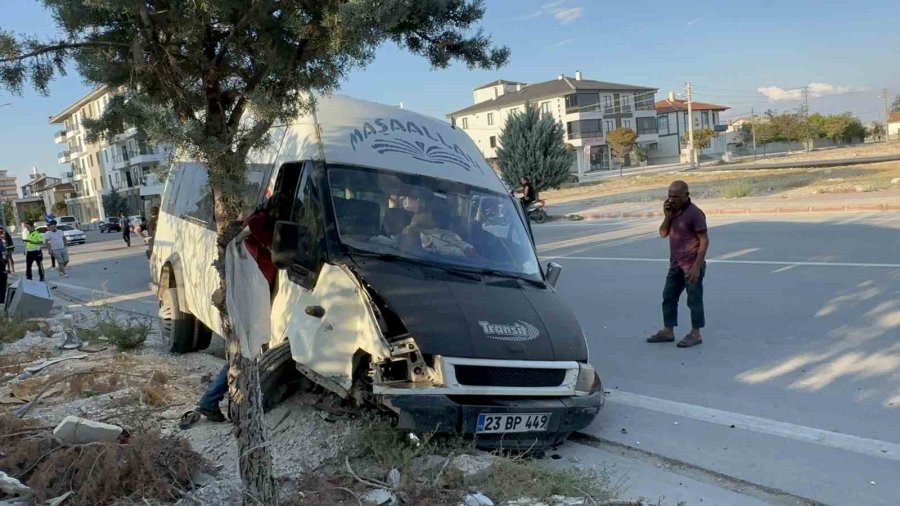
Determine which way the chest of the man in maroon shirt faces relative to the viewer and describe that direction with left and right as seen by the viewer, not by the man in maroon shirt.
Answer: facing the viewer and to the left of the viewer

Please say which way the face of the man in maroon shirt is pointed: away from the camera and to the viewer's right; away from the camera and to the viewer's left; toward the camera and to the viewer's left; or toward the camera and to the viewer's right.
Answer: toward the camera and to the viewer's left

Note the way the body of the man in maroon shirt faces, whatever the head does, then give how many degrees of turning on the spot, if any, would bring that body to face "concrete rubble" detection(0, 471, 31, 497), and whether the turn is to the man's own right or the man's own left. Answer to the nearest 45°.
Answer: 0° — they already face it

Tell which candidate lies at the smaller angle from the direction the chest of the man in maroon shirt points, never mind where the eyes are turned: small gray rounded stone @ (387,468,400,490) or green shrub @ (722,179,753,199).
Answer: the small gray rounded stone

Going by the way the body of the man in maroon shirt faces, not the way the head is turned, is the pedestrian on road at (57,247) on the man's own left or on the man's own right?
on the man's own right

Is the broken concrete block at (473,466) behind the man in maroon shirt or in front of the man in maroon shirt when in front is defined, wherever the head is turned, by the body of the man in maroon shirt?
in front

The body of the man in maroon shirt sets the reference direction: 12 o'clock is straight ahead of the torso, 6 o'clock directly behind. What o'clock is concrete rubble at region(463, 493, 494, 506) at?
The concrete rubble is roughly at 11 o'clock from the man in maroon shirt.

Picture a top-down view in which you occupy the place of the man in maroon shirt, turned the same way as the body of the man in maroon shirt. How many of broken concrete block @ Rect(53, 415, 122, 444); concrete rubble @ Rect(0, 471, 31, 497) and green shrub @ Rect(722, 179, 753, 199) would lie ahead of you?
2

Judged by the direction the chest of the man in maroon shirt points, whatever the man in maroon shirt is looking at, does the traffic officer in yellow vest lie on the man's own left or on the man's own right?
on the man's own right

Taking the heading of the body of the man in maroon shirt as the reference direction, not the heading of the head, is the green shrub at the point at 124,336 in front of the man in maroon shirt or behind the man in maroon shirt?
in front

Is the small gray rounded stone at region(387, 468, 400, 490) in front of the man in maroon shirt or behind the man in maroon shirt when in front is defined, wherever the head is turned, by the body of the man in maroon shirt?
in front

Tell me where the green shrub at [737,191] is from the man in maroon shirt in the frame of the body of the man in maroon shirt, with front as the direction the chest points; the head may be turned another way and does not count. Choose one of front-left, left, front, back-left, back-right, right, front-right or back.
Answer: back-right

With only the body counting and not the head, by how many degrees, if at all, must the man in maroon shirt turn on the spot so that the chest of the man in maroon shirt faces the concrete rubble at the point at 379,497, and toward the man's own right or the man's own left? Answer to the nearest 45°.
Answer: approximately 45° to the man's own left

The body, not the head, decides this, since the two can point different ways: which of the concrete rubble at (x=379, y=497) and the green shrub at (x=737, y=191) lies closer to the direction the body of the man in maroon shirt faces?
the concrete rubble

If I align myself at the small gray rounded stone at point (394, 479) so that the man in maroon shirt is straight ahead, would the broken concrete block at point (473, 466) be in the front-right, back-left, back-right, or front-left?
front-right
